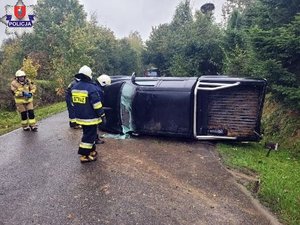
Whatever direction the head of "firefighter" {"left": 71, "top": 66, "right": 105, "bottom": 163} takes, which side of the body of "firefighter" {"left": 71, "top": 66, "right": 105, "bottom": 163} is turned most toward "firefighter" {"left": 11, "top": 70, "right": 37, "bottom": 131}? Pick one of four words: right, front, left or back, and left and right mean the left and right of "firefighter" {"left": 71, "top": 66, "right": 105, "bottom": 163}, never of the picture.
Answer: left

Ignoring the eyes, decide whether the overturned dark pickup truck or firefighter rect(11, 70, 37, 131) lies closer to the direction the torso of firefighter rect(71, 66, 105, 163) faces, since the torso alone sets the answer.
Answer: the overturned dark pickup truck

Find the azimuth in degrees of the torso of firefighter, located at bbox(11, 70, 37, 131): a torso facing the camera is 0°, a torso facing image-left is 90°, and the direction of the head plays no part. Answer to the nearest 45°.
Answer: approximately 0°

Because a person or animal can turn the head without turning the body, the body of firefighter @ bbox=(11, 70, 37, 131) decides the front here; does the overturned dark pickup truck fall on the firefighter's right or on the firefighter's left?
on the firefighter's left

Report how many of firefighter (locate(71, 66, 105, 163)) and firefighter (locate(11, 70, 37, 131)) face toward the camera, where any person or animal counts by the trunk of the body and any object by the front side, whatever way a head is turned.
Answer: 1

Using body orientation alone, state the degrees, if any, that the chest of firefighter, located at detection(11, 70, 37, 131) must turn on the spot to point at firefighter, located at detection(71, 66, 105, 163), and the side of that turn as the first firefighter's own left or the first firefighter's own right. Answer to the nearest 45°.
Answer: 0° — they already face them

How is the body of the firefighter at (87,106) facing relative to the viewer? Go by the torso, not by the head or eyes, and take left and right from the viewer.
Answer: facing away from the viewer and to the right of the viewer
